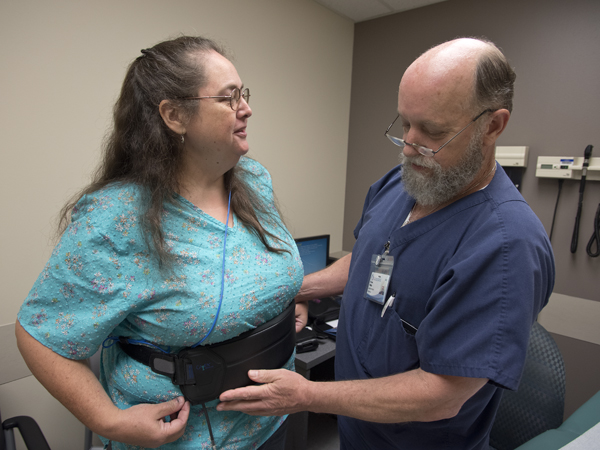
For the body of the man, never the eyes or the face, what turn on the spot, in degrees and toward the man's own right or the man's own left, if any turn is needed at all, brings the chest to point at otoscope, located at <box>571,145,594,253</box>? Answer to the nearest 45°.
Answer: approximately 180°

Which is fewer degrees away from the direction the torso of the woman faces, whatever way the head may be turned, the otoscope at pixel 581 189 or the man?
the man

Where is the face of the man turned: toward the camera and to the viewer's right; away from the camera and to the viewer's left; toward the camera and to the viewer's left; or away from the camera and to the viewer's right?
toward the camera and to the viewer's left

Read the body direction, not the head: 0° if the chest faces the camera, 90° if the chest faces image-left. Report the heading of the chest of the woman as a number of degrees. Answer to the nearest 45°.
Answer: approximately 315°

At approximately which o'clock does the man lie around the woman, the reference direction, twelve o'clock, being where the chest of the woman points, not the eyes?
The man is roughly at 11 o'clock from the woman.

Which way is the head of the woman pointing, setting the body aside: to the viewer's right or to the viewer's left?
to the viewer's right

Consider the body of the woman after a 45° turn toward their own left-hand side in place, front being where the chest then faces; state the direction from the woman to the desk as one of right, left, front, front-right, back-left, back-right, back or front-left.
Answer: front-left

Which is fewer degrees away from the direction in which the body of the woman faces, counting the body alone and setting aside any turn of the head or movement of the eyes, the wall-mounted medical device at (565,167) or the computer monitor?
the wall-mounted medical device

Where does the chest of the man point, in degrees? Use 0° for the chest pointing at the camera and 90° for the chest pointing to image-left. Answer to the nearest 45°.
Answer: approximately 45°

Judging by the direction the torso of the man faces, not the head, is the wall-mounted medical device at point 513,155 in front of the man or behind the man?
behind

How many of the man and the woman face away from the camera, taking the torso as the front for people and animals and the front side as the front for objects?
0

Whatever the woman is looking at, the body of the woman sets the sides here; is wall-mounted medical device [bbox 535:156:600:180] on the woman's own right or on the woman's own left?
on the woman's own left

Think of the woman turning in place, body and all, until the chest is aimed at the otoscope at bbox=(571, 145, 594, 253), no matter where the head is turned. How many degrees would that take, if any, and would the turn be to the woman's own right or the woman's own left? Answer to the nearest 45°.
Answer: approximately 45° to the woman's own left
